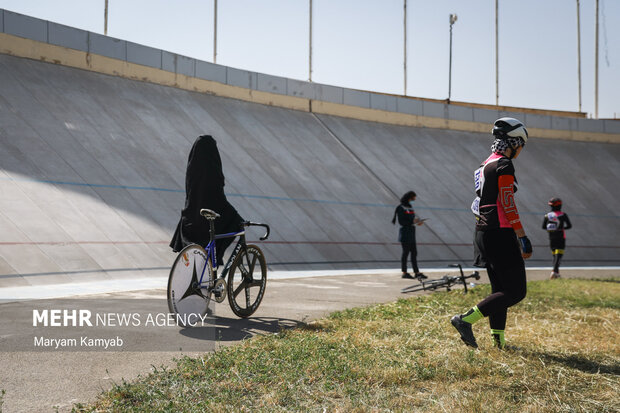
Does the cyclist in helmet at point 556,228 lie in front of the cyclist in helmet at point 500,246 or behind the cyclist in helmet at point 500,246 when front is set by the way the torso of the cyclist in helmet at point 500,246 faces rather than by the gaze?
in front

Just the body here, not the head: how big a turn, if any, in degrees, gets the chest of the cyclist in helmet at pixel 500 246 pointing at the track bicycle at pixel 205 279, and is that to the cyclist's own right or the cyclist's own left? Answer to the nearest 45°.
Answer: approximately 135° to the cyclist's own left

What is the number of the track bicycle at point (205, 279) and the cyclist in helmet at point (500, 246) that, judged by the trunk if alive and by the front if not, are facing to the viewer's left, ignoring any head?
0

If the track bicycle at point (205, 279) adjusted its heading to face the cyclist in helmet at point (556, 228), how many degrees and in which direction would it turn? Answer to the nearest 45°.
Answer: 0° — it already faces them

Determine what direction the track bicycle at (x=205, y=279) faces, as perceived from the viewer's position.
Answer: facing away from the viewer and to the right of the viewer

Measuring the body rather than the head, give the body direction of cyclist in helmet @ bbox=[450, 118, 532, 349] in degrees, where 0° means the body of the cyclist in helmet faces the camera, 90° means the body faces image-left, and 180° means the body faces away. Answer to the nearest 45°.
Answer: approximately 225°
